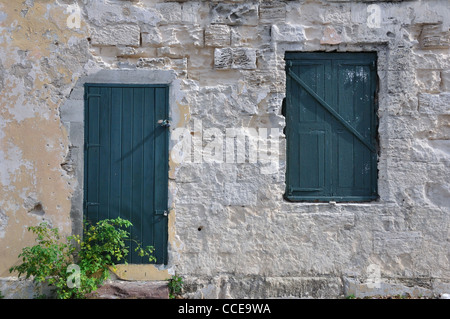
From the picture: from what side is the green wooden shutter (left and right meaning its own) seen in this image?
front

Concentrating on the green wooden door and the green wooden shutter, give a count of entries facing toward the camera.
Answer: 2

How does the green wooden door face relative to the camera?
toward the camera

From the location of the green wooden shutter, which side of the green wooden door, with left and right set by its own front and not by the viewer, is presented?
left

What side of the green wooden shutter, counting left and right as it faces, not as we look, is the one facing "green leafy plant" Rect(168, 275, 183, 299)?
right

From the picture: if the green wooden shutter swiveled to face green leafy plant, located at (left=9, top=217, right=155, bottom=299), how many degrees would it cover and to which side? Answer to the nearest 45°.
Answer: approximately 90° to its right
